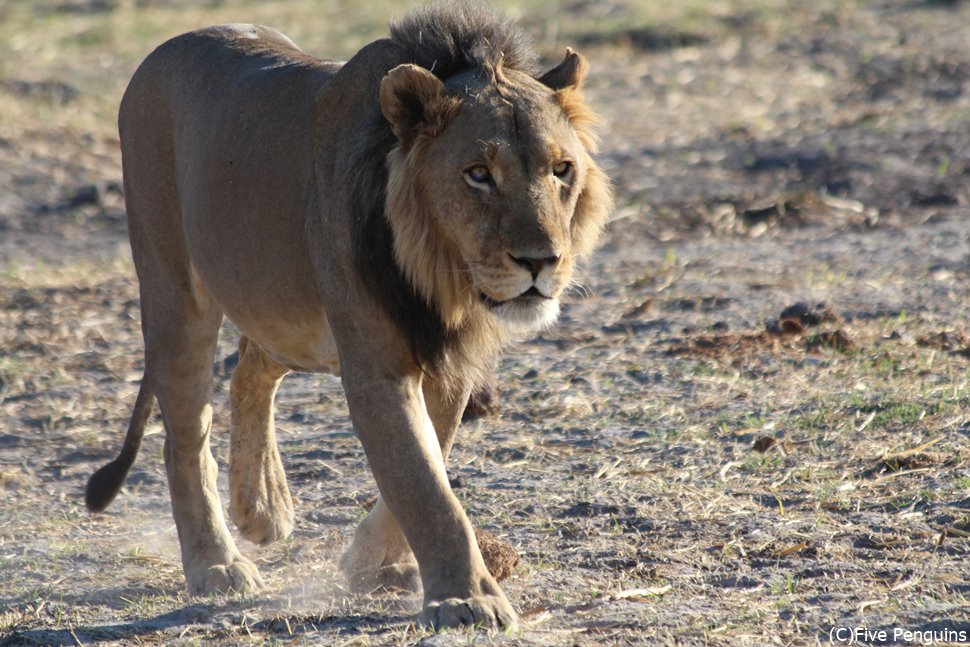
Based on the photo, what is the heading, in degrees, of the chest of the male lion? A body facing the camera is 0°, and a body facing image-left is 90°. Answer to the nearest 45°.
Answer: approximately 315°
